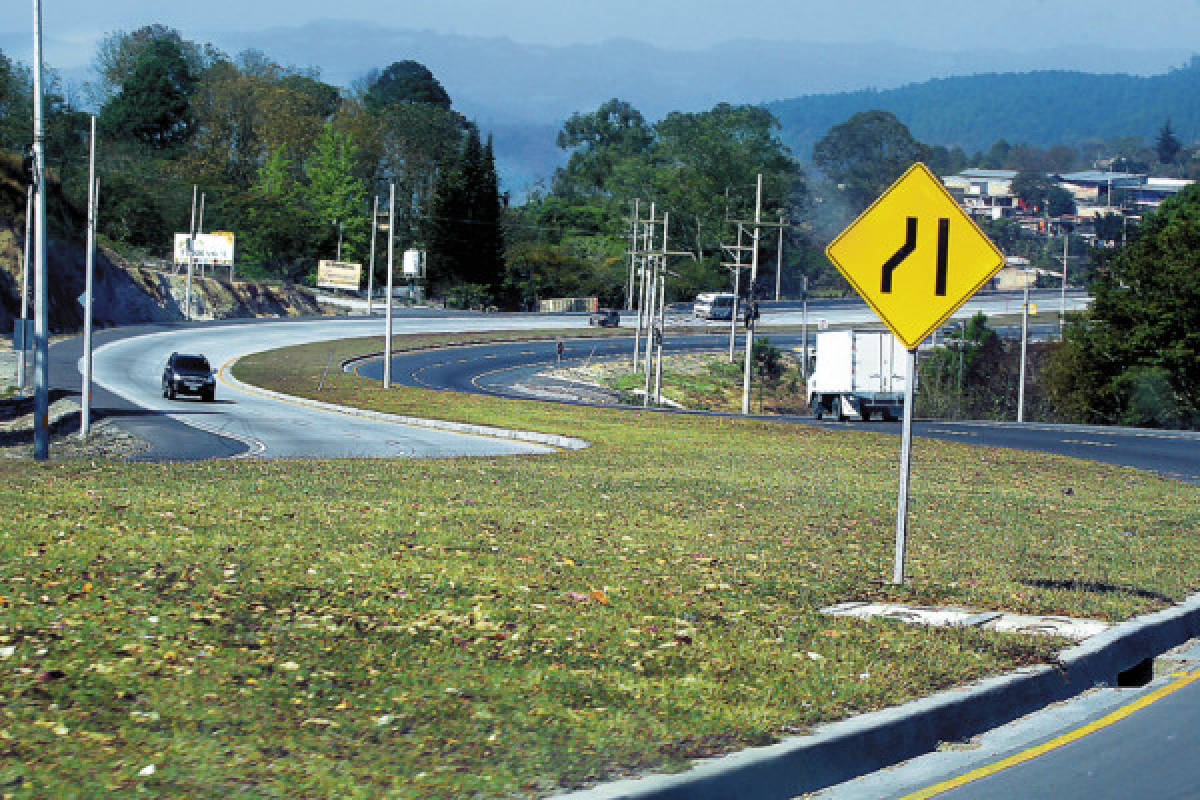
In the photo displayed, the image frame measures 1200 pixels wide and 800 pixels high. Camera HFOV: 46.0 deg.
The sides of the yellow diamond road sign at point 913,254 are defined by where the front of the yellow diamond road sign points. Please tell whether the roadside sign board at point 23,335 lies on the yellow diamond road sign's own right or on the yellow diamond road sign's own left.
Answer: on the yellow diamond road sign's own right

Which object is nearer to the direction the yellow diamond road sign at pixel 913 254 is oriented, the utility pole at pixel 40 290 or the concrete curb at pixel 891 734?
the concrete curb

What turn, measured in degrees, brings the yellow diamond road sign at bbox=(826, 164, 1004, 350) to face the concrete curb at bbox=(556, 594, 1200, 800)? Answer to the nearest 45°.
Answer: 0° — it already faces it

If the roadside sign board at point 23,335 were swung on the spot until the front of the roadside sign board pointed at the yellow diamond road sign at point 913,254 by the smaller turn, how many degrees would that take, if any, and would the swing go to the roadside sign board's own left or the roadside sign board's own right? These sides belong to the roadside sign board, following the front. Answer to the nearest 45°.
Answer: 0° — it already faces it

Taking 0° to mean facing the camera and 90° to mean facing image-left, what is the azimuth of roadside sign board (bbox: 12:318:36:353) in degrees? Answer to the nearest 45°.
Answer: approximately 180°

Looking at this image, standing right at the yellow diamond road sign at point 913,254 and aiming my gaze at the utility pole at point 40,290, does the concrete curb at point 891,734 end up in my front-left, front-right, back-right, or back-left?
back-left
